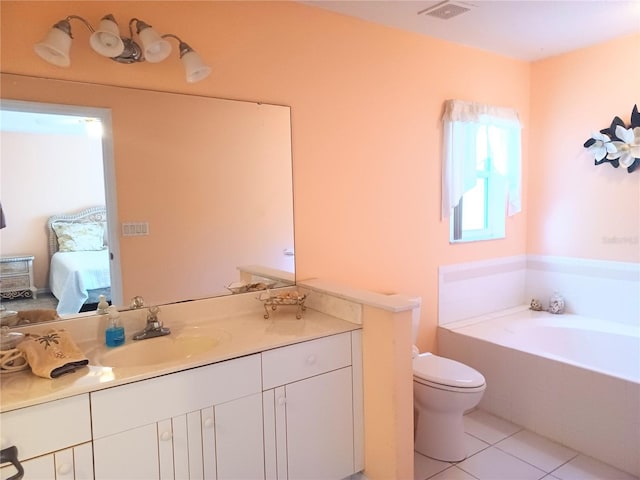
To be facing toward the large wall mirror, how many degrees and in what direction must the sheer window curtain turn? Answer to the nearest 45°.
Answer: approximately 90° to its right

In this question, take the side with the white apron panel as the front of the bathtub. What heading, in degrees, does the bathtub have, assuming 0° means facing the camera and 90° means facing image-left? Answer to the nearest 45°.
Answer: approximately 45°

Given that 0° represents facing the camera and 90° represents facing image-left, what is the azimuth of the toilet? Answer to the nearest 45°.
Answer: approximately 315°

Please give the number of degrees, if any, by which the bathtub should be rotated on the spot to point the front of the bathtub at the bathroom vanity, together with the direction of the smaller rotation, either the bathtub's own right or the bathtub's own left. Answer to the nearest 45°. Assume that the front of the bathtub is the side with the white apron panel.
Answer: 0° — it already faces it

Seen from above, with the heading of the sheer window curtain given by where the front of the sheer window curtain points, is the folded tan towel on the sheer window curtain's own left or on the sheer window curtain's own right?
on the sheer window curtain's own right

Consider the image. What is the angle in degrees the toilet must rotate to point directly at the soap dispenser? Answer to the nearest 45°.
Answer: approximately 90° to its right

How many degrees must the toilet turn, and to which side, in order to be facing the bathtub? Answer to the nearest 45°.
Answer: approximately 90° to its left

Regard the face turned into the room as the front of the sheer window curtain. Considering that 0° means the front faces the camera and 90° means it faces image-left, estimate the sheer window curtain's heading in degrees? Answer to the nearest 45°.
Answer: approximately 315°

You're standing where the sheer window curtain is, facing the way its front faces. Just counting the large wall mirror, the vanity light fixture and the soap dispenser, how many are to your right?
3
